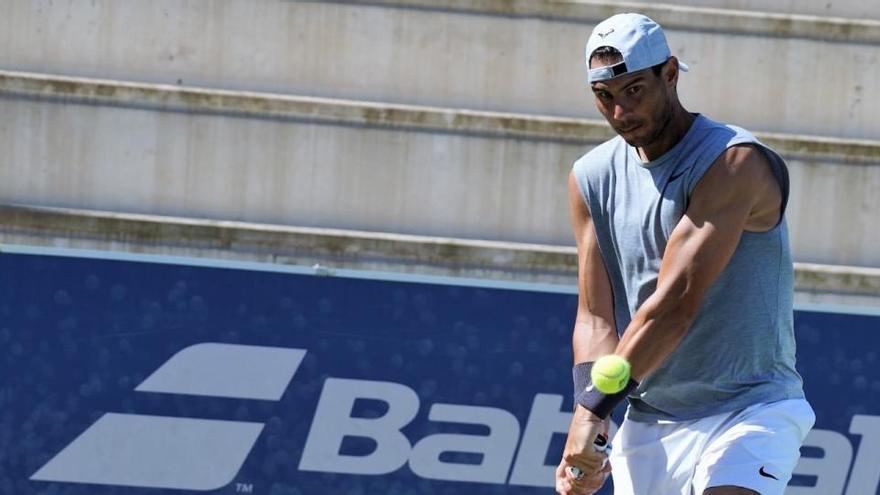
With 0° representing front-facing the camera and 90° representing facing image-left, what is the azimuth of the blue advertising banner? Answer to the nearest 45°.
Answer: approximately 0°

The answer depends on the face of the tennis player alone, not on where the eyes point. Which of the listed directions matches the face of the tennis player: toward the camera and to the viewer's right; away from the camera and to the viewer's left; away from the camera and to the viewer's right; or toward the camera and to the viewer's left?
toward the camera and to the viewer's left

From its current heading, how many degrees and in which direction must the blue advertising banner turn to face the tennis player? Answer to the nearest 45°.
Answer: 0° — it already faces them

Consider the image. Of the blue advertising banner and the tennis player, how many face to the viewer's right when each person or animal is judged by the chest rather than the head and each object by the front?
0

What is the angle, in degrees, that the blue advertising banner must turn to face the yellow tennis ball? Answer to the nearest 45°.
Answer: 0° — it already faces it

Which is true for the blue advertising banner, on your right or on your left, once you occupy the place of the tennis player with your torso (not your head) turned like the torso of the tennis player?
on your right
